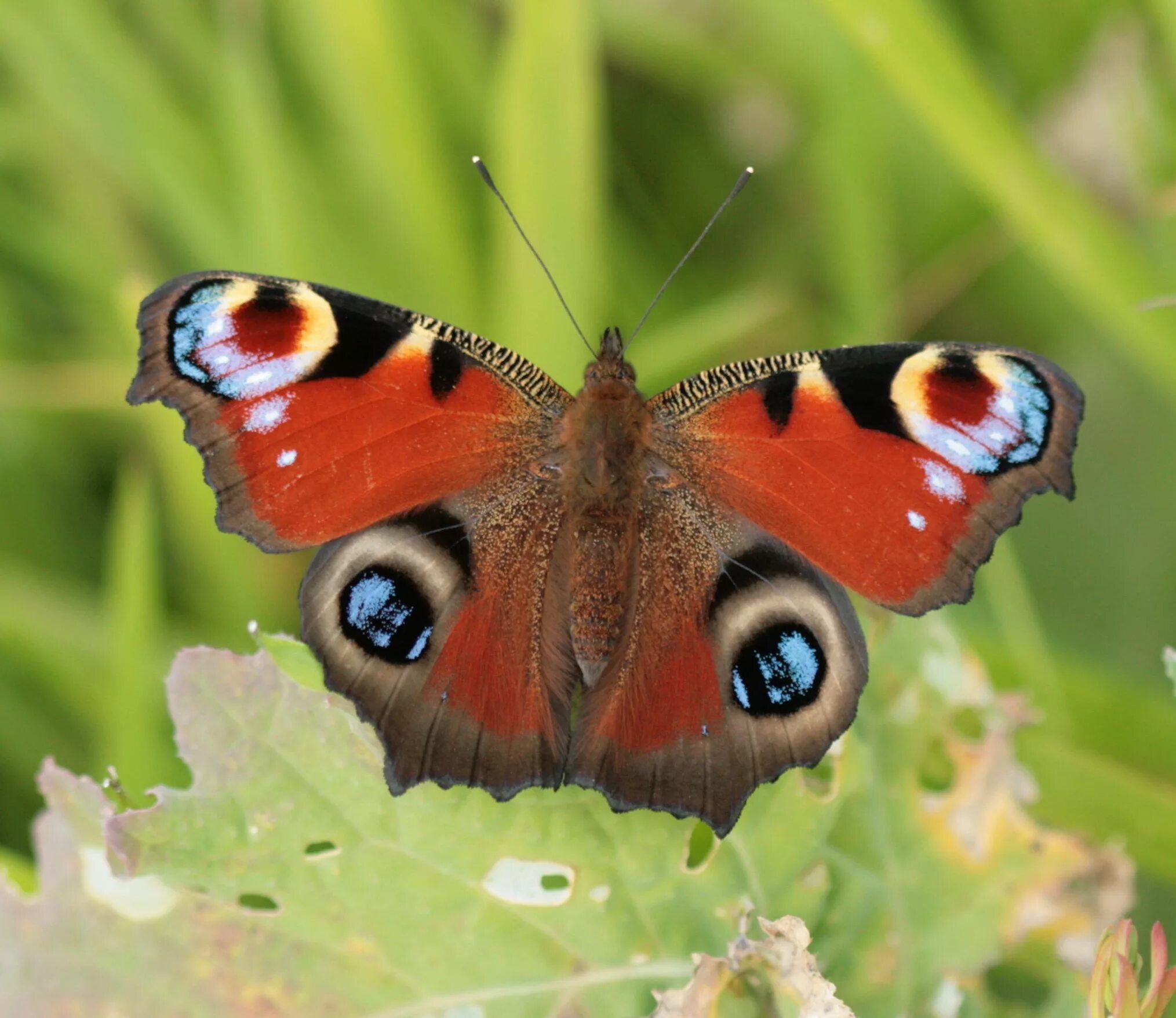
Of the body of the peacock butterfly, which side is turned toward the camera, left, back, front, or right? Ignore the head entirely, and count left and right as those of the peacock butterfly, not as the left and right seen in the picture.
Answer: back

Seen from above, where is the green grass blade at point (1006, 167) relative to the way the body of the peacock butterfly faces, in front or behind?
in front

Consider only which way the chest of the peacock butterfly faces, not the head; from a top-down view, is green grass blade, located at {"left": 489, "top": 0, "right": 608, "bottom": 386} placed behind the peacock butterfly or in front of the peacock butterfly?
in front
